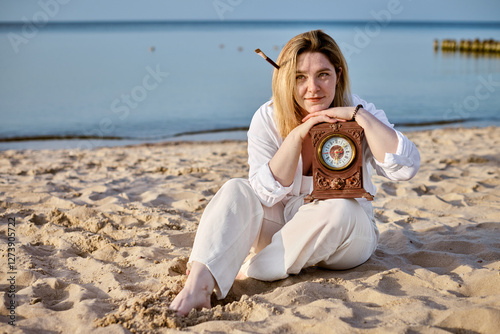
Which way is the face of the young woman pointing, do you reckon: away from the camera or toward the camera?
toward the camera

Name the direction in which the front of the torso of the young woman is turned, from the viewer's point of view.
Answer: toward the camera

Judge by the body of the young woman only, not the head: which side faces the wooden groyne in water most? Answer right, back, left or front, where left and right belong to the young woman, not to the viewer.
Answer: back
